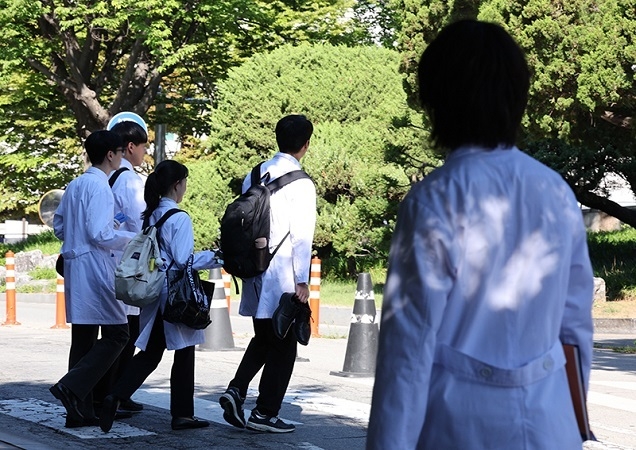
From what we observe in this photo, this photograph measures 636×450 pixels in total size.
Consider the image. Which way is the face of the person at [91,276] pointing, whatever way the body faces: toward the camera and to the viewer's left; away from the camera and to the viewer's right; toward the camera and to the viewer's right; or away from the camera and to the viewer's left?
away from the camera and to the viewer's right

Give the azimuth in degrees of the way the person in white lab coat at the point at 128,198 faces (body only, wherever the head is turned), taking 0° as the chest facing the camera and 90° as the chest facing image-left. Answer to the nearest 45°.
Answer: approximately 270°

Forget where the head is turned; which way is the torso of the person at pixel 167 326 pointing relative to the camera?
to the viewer's right

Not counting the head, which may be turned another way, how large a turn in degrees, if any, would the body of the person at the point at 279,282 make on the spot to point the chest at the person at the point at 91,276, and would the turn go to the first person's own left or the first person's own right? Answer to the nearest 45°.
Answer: approximately 135° to the first person's own left

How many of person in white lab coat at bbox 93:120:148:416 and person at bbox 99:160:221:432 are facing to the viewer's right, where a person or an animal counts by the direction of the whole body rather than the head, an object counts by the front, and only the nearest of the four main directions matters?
2

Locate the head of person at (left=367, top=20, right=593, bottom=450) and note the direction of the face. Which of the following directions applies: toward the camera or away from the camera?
away from the camera
